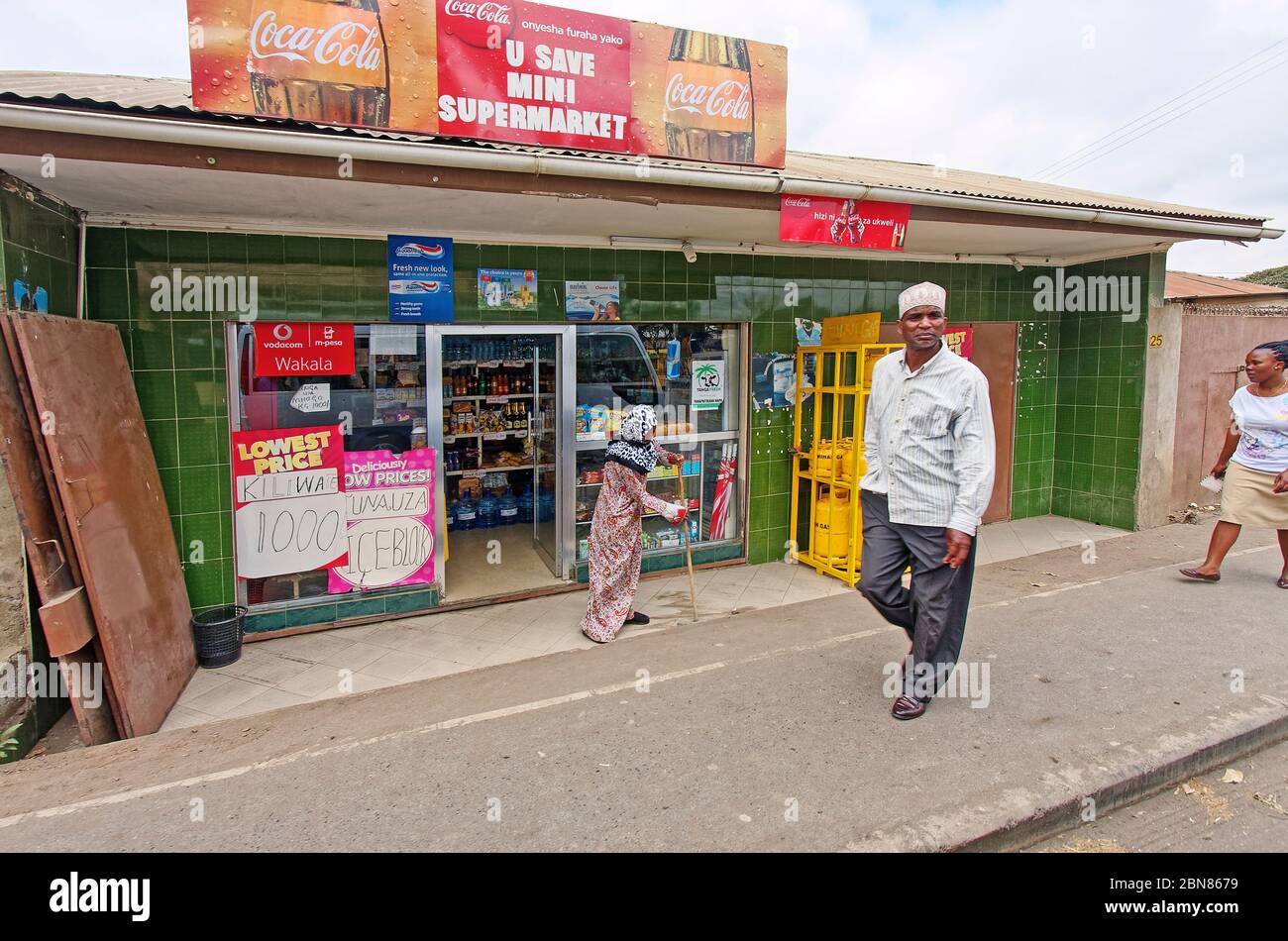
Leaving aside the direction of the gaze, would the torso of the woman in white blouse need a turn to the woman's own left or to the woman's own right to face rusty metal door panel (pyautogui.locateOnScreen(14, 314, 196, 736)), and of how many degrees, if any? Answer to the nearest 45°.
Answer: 0° — they already face it

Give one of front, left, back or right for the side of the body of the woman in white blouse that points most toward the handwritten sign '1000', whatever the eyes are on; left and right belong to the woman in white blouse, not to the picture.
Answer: front

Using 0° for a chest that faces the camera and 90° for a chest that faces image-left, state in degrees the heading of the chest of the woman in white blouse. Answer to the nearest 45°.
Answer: approximately 45°

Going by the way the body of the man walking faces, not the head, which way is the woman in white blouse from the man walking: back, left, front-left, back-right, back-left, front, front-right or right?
back

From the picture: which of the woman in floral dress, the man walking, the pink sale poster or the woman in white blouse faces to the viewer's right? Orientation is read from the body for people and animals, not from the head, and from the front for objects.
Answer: the woman in floral dress

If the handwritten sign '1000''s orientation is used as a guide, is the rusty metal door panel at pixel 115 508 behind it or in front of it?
in front

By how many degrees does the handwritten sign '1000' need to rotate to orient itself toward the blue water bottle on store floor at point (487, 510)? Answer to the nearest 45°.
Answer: approximately 135° to its left

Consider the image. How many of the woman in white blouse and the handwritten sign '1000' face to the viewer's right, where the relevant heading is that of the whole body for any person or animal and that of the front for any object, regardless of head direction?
0

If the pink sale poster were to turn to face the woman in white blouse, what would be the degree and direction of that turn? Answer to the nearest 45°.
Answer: approximately 90° to its left

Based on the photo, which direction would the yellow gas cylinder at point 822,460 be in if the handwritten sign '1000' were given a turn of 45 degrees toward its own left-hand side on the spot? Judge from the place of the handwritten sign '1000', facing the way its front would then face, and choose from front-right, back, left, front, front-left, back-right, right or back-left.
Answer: front-left

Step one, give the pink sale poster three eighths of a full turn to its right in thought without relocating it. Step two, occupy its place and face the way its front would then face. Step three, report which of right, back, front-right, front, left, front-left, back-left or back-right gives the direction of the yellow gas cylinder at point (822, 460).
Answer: back-right

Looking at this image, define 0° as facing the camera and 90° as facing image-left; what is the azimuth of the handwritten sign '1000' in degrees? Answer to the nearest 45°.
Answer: approximately 0°

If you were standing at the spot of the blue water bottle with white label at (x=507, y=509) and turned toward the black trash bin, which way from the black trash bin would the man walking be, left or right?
left

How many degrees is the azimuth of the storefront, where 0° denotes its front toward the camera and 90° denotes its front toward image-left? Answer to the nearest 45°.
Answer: approximately 315°

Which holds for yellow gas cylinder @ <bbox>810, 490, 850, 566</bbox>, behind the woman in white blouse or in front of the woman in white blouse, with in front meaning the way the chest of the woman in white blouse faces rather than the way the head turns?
in front
